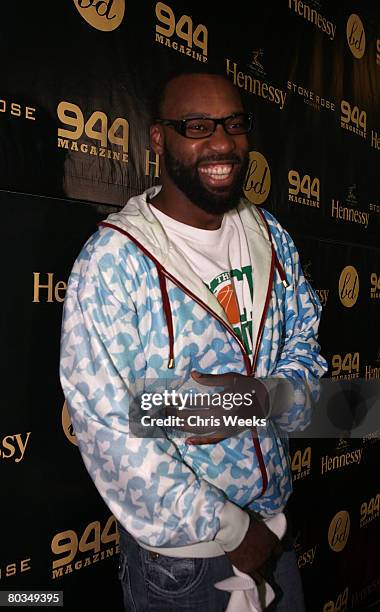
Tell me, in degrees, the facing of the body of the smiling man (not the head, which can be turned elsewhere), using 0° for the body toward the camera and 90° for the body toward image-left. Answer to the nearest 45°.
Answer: approximately 315°
